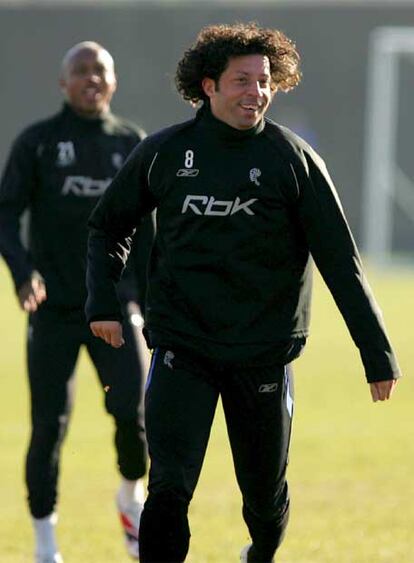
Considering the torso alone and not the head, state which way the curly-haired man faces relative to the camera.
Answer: toward the camera

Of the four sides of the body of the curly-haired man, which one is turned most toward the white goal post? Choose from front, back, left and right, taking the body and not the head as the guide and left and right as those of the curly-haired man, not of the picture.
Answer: back

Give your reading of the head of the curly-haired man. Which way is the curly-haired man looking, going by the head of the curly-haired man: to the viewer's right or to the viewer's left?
to the viewer's right
